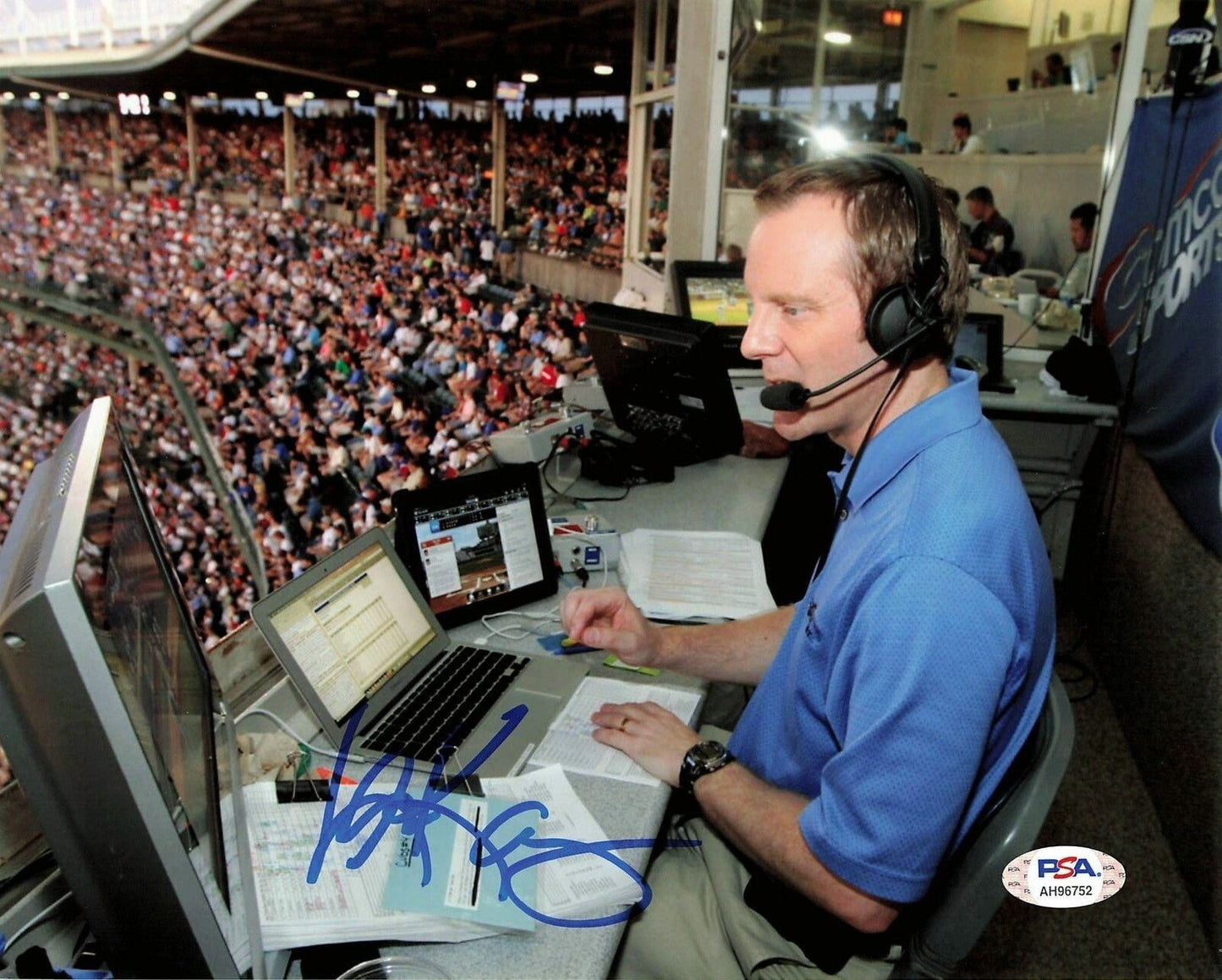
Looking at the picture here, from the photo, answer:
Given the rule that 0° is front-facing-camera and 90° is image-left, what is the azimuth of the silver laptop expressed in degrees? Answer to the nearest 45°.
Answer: approximately 315°

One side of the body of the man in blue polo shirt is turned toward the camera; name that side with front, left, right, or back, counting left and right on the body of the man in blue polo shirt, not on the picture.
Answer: left

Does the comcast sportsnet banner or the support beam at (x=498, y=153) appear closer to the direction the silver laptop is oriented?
the comcast sportsnet banner

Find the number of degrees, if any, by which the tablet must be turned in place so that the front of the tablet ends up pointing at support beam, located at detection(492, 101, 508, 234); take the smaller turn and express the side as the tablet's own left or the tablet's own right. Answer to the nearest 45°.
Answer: approximately 135° to the tablet's own left

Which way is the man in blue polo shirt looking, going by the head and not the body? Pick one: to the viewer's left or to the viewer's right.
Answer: to the viewer's left

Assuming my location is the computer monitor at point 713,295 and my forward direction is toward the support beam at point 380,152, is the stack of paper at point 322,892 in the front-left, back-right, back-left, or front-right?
back-left

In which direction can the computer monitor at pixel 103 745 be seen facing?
to the viewer's right

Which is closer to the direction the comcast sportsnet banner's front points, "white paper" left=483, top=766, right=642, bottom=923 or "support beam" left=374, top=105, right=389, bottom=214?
the white paper

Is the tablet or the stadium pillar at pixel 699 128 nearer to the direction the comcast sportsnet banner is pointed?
the tablet

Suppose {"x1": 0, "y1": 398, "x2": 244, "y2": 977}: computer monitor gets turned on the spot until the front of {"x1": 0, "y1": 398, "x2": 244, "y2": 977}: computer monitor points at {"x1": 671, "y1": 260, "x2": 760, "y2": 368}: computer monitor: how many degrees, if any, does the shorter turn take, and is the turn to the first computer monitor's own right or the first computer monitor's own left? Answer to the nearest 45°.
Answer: approximately 45° to the first computer monitor's own left
